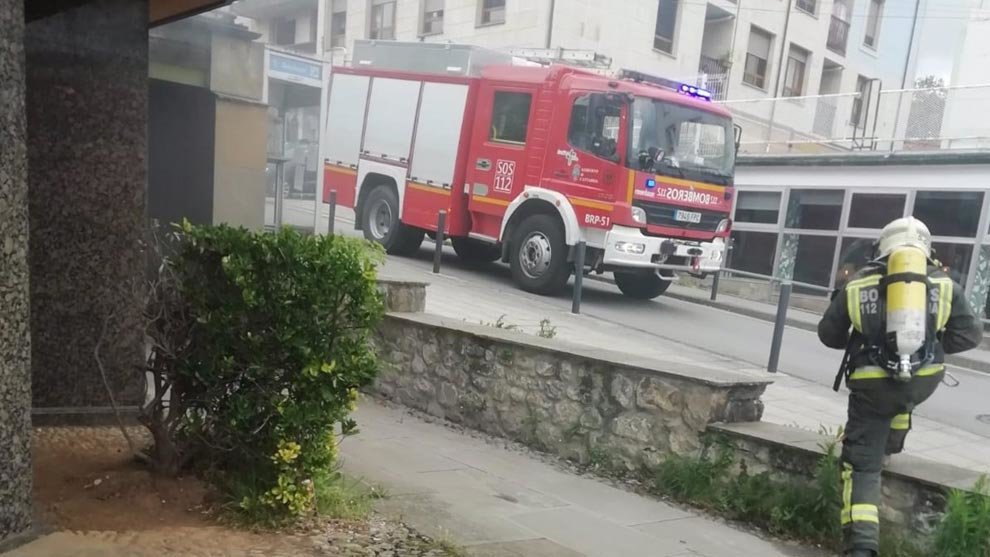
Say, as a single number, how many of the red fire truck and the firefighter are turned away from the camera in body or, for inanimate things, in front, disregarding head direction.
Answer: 1

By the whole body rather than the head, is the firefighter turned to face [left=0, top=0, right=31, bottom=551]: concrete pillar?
no

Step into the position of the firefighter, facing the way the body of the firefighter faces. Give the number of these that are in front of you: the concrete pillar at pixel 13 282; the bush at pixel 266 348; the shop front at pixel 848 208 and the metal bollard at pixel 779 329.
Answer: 2

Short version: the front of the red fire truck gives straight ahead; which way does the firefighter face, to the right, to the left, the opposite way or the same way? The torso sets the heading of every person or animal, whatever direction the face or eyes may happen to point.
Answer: to the left

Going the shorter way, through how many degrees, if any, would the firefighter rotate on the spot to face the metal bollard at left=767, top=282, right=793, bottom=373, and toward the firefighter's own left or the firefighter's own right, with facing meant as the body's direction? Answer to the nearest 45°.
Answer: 0° — they already face it

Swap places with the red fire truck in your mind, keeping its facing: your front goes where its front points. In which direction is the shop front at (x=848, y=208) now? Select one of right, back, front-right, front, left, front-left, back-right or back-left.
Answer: left

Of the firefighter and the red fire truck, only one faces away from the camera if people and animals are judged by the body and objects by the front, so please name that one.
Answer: the firefighter

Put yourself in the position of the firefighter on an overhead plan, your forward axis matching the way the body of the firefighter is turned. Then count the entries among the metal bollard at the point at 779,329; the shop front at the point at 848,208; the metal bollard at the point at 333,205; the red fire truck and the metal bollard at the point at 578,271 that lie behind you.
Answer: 0

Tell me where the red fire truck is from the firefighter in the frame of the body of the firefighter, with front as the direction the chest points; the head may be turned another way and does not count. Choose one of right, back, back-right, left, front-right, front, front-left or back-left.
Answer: front-left

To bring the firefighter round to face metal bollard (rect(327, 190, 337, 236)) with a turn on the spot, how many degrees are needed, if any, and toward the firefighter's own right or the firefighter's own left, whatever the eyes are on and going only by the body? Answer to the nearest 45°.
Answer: approximately 45° to the firefighter's own left

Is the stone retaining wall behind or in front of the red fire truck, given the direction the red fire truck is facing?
in front

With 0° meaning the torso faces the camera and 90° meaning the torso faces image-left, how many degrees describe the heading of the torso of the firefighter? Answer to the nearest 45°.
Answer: approximately 180°

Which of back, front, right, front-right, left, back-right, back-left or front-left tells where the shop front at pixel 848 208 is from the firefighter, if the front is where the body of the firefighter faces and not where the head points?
front

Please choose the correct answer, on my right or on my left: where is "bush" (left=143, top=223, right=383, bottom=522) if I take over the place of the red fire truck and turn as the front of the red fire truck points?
on my right

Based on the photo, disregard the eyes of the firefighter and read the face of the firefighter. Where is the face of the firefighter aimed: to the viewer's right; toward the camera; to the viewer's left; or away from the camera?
away from the camera

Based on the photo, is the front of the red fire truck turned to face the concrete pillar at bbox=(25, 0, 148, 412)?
no

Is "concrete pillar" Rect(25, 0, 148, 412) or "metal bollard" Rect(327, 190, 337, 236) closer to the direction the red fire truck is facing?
the concrete pillar
